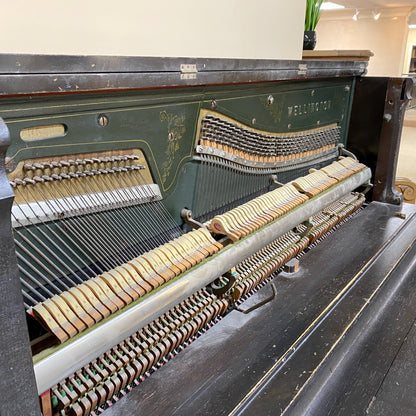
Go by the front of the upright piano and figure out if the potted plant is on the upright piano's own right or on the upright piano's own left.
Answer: on the upright piano's own left
